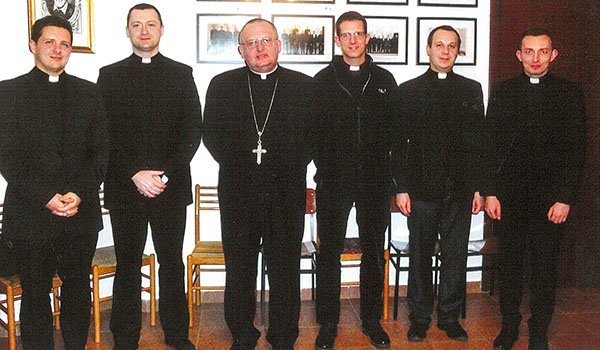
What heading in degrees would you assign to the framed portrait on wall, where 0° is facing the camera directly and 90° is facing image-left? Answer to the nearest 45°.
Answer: approximately 0°

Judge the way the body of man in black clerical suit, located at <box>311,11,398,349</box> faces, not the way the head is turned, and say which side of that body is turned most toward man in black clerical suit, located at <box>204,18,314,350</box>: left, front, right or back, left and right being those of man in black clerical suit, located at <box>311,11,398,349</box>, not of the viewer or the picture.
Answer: right

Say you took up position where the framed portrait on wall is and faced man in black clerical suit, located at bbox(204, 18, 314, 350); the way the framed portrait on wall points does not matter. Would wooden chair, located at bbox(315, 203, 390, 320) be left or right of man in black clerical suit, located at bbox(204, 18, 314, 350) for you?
left

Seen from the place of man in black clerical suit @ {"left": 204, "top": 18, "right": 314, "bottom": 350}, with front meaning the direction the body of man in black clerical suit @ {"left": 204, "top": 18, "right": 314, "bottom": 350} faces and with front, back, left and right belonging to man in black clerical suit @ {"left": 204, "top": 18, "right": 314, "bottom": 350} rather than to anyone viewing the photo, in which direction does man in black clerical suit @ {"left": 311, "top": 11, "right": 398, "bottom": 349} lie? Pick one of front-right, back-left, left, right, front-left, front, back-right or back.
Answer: left

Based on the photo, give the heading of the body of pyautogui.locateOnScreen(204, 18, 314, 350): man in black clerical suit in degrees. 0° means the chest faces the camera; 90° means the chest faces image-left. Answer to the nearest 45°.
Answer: approximately 0°

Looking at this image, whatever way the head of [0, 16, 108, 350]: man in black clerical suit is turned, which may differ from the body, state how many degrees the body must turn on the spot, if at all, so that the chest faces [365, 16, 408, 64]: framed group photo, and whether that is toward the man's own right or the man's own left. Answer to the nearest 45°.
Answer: approximately 90° to the man's own left

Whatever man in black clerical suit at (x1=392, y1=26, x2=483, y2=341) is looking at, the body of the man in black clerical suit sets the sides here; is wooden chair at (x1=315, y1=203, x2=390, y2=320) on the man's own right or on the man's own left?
on the man's own right
